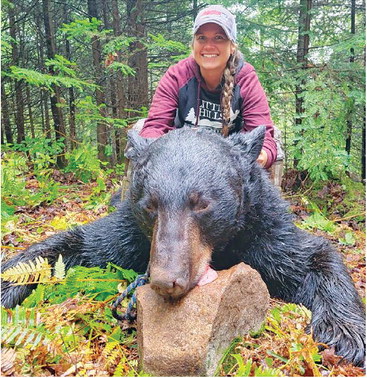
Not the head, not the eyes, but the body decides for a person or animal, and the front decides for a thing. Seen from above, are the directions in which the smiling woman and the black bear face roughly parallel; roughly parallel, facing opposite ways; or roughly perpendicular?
roughly parallel

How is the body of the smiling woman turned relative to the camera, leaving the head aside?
toward the camera

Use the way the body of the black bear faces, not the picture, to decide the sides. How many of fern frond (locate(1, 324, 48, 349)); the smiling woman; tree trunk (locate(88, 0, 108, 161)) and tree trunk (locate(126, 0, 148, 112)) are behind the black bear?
3

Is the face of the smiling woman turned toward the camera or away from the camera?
toward the camera

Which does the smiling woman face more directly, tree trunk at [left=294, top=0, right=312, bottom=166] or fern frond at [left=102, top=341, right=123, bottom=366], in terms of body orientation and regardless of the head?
the fern frond

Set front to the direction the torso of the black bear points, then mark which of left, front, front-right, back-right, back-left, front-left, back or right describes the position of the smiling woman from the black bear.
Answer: back

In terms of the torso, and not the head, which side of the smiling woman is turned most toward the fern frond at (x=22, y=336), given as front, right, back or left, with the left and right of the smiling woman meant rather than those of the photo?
front

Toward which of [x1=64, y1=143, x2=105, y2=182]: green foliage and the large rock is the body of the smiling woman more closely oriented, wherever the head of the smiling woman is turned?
the large rock

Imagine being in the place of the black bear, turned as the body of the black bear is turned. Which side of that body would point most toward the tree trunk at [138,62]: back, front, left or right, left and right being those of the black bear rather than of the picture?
back

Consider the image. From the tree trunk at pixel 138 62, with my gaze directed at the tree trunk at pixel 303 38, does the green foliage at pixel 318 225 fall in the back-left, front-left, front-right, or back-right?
front-right

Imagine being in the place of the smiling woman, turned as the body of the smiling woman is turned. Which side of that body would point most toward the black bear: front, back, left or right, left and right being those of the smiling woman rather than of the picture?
front

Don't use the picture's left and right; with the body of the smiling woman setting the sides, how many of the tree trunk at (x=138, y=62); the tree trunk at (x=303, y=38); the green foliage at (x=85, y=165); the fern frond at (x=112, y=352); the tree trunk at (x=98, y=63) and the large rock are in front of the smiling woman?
2

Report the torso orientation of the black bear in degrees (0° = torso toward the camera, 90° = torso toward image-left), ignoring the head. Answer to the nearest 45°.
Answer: approximately 0°
